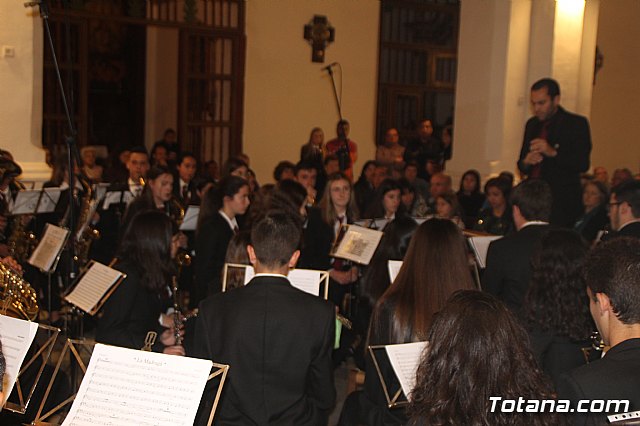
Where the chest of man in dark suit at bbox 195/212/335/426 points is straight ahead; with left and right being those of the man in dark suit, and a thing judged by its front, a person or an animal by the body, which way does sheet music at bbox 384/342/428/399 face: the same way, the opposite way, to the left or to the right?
the opposite way

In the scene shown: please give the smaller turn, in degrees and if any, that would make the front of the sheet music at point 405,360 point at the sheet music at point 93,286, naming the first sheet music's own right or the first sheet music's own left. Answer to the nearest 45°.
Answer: approximately 135° to the first sheet music's own right

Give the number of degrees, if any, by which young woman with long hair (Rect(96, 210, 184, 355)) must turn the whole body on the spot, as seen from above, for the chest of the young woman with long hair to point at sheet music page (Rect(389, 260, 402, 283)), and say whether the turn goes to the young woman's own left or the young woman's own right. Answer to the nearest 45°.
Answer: approximately 45° to the young woman's own right

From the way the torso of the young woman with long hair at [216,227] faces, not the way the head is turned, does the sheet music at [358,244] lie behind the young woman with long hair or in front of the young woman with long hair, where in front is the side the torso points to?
in front

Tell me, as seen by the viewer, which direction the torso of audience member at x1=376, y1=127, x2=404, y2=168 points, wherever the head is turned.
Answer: toward the camera

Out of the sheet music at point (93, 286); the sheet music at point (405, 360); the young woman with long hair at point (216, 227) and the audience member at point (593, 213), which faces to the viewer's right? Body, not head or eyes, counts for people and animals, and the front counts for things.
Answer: the young woman with long hair

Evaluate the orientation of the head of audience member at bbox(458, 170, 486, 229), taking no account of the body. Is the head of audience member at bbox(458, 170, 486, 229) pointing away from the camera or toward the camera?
toward the camera

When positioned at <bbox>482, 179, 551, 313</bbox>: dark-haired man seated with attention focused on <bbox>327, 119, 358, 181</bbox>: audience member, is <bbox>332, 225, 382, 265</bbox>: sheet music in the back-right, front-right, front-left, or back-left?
front-left

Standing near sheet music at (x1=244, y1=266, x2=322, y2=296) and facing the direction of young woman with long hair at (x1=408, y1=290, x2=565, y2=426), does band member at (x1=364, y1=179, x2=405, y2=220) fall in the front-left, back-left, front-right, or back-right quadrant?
back-left

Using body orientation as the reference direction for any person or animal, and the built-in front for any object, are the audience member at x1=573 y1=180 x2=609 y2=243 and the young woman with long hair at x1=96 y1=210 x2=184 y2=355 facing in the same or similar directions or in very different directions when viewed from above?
very different directions

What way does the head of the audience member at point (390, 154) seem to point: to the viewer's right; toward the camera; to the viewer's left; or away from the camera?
toward the camera

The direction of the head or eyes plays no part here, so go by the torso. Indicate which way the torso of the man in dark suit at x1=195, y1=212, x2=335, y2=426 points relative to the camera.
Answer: away from the camera

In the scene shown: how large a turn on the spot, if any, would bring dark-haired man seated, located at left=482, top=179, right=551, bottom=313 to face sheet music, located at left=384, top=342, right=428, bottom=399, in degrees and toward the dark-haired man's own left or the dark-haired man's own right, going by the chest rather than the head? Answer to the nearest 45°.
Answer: approximately 135° to the dark-haired man's own left

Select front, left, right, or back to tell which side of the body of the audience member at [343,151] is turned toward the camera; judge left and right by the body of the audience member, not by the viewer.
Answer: front

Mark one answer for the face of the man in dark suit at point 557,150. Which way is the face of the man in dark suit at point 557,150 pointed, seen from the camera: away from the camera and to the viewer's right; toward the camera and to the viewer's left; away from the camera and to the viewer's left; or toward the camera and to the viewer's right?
toward the camera and to the viewer's left

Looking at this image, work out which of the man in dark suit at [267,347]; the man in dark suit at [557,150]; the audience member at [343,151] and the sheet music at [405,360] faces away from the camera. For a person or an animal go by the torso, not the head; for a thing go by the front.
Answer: the man in dark suit at [267,347]

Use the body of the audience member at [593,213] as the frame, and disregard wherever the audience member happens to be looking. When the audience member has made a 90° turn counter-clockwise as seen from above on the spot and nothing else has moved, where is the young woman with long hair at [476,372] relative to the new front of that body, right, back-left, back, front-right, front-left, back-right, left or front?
front-right

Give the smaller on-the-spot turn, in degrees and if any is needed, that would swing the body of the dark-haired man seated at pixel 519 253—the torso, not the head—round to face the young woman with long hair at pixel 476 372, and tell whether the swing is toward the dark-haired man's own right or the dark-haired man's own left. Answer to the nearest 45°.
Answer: approximately 135° to the dark-haired man's own left
